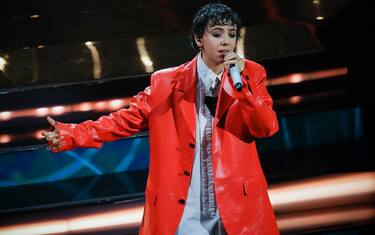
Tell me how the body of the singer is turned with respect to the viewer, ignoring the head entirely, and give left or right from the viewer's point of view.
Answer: facing the viewer
